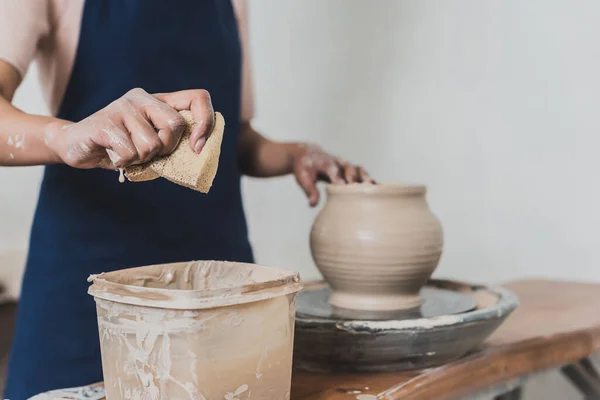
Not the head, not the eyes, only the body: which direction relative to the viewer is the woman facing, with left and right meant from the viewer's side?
facing the viewer and to the right of the viewer

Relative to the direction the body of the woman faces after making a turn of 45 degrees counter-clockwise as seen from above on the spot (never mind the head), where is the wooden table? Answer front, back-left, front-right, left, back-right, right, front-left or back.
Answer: front
